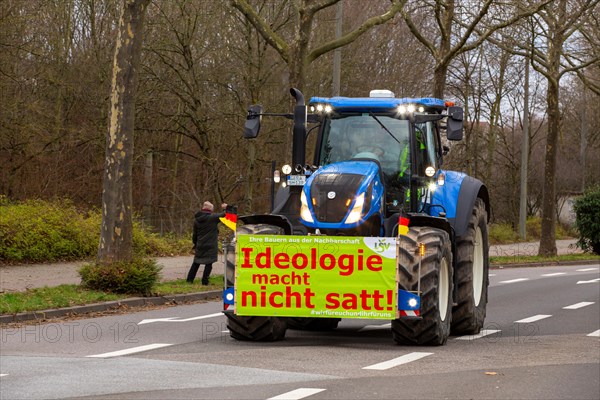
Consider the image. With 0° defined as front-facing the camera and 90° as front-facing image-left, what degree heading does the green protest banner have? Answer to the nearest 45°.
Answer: approximately 0°

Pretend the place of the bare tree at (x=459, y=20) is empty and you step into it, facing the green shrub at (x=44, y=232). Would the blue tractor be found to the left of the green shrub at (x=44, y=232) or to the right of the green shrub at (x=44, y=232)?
left

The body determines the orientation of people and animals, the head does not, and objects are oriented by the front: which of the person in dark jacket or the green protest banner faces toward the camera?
the green protest banner

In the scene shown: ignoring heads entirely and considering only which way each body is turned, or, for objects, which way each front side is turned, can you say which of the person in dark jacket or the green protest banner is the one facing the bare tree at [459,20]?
the person in dark jacket

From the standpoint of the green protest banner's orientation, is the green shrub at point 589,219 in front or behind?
behind

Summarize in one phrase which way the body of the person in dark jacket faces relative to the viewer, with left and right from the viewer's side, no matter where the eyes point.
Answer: facing away from the viewer and to the right of the viewer

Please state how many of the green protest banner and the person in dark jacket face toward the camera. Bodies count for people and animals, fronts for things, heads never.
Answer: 1

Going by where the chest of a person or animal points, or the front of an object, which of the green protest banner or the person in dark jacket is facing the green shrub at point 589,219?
the person in dark jacket

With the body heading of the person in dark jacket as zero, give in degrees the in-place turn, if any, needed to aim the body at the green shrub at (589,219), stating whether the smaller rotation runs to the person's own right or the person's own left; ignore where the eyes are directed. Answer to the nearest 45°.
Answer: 0° — they already face it

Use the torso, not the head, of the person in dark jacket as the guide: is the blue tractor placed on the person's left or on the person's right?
on the person's right

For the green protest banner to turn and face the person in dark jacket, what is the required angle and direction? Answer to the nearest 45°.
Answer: approximately 180°

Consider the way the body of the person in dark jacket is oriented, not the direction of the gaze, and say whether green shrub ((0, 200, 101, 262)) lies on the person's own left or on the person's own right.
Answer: on the person's own left
